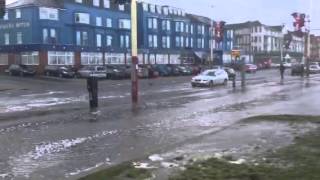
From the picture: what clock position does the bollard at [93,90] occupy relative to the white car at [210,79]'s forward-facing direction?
The bollard is roughly at 11 o'clock from the white car.

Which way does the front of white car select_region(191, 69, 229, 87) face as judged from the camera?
facing the viewer and to the left of the viewer
